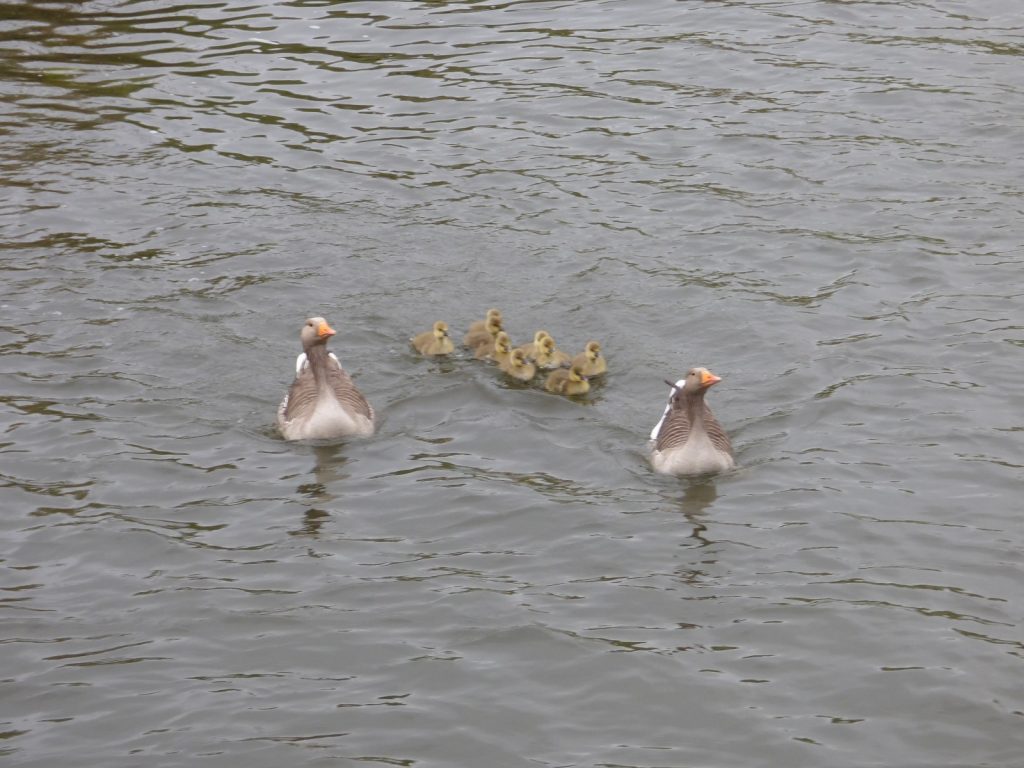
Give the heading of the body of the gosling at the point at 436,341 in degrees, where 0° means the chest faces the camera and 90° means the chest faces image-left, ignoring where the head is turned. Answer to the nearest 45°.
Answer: approximately 315°

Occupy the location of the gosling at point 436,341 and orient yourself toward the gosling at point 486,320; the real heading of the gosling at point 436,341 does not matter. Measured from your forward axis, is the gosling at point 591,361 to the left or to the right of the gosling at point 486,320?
right

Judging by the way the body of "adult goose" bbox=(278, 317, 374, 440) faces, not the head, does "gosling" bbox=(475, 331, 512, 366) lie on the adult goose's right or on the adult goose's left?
on the adult goose's left

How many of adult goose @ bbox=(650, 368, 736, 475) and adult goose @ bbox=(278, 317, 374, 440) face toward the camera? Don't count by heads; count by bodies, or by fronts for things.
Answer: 2

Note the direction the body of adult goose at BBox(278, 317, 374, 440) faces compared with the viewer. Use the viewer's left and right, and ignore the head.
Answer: facing the viewer

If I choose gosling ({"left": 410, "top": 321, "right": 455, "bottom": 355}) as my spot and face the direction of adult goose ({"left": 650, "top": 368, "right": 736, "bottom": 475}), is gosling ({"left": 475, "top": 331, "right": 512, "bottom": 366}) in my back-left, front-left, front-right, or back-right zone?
front-left

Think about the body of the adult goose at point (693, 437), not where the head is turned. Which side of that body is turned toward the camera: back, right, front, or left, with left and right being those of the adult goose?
front

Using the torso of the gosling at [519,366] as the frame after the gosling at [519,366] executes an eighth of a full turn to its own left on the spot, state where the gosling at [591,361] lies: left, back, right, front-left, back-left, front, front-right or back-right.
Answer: front

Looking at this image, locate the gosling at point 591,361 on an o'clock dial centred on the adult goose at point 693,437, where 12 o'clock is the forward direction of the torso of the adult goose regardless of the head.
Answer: The gosling is roughly at 5 o'clock from the adult goose.

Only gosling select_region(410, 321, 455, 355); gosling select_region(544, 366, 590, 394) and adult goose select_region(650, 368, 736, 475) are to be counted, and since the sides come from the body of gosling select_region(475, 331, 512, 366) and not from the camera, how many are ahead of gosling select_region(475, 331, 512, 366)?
2

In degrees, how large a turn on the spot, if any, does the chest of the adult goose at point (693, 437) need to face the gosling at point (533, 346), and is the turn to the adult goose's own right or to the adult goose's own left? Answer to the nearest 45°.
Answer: approximately 135° to the adult goose's own right
